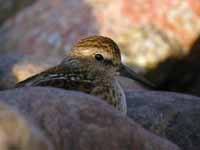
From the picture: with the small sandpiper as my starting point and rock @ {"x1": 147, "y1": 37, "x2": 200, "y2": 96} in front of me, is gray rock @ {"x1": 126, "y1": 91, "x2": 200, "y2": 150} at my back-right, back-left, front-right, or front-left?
front-right

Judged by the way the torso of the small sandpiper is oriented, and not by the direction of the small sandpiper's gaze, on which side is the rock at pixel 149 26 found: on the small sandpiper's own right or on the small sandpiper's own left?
on the small sandpiper's own left

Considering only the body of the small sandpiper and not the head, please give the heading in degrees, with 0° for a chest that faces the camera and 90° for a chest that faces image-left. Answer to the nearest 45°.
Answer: approximately 270°
